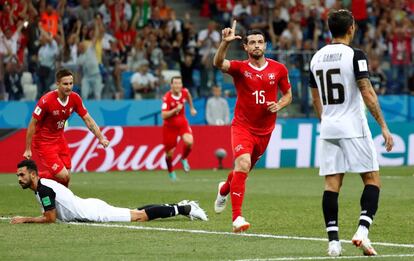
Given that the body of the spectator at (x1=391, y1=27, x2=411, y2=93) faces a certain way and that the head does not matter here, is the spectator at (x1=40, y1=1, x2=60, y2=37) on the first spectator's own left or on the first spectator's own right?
on the first spectator's own right

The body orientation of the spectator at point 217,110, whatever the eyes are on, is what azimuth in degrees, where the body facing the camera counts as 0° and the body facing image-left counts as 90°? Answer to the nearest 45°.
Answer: approximately 0°

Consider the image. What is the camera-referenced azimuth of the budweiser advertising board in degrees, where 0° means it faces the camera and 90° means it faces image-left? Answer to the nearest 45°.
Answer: approximately 0°
